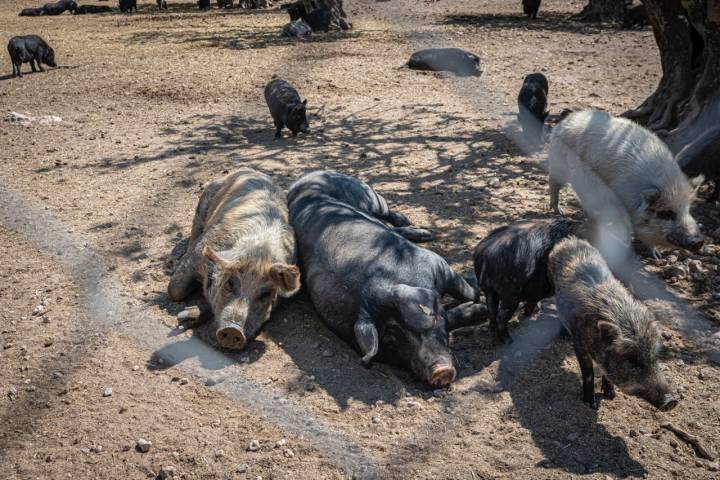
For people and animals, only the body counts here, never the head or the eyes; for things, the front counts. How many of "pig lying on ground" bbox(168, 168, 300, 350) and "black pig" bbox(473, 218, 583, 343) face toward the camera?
1

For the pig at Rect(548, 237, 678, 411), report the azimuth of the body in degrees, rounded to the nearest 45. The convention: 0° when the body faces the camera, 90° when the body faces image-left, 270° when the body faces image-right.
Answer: approximately 315°

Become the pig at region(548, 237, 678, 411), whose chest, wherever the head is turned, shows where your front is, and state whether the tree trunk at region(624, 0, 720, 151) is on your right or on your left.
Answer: on your left

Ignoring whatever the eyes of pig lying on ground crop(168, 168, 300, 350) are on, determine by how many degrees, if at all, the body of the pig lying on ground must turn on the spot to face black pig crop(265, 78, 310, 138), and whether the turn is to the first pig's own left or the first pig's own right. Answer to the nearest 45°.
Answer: approximately 180°

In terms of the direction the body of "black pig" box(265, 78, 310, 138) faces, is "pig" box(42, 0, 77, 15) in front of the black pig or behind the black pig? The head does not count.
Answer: behind

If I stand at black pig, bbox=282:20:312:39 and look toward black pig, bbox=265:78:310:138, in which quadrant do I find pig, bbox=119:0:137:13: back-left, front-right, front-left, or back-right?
back-right

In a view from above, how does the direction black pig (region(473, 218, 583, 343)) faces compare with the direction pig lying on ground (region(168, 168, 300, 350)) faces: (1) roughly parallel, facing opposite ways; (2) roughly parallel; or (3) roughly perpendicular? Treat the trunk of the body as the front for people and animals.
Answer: roughly perpendicular

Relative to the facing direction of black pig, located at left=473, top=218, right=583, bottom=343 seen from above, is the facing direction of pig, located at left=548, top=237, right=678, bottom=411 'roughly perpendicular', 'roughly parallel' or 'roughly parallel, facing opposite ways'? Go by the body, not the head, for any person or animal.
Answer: roughly perpendicular

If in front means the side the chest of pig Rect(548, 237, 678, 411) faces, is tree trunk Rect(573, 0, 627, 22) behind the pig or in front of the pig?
behind
